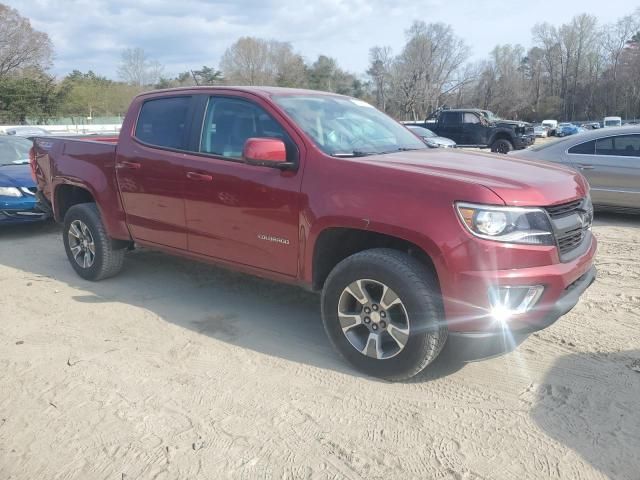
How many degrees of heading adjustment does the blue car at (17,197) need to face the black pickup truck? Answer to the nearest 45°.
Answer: approximately 90° to its left

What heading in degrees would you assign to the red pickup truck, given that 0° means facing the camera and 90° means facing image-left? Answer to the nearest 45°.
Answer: approximately 315°

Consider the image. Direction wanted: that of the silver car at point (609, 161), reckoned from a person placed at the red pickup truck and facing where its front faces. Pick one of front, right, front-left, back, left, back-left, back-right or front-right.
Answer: left

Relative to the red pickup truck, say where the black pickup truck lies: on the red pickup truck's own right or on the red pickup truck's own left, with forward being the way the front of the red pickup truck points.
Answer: on the red pickup truck's own left

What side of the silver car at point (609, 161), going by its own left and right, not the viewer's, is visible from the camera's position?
right

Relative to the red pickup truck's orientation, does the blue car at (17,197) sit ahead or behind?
behind

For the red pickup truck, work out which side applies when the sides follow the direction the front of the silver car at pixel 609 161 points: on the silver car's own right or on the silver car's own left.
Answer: on the silver car's own right
